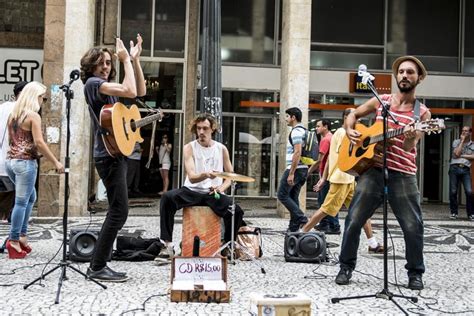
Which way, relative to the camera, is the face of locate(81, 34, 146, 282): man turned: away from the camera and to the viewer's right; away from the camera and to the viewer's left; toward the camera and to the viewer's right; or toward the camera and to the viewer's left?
toward the camera and to the viewer's right

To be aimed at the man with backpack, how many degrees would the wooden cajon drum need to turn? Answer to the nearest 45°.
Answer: approximately 135° to its left

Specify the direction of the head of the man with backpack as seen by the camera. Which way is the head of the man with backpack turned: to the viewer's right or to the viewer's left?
to the viewer's left

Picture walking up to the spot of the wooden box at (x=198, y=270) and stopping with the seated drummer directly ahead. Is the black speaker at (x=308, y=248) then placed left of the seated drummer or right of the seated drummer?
right

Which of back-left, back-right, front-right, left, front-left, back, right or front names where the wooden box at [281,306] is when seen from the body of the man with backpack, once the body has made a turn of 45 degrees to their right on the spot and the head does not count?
back-left

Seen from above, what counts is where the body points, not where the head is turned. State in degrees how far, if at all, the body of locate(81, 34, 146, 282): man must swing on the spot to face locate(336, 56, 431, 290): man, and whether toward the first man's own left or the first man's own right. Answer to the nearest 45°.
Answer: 0° — they already face them

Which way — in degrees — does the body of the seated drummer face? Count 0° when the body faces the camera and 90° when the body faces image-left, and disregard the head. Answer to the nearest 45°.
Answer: approximately 0°

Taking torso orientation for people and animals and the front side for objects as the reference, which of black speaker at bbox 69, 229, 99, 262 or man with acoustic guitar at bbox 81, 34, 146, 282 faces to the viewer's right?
the man with acoustic guitar

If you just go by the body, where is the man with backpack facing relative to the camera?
to the viewer's left

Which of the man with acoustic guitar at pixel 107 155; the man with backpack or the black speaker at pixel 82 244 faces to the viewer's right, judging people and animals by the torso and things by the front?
the man with acoustic guitar

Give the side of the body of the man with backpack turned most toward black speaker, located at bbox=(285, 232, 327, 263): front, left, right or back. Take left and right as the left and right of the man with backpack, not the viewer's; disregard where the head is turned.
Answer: left
